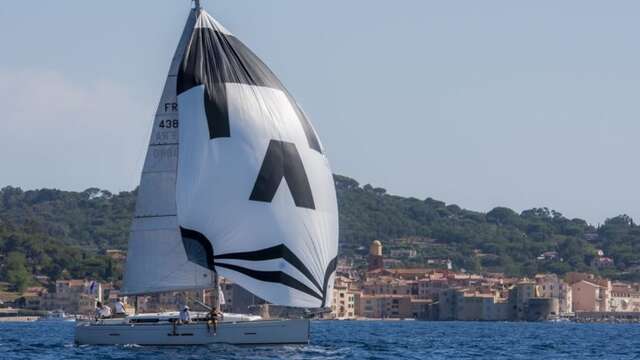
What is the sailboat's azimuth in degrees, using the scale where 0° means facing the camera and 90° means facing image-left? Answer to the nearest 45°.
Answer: approximately 270°
